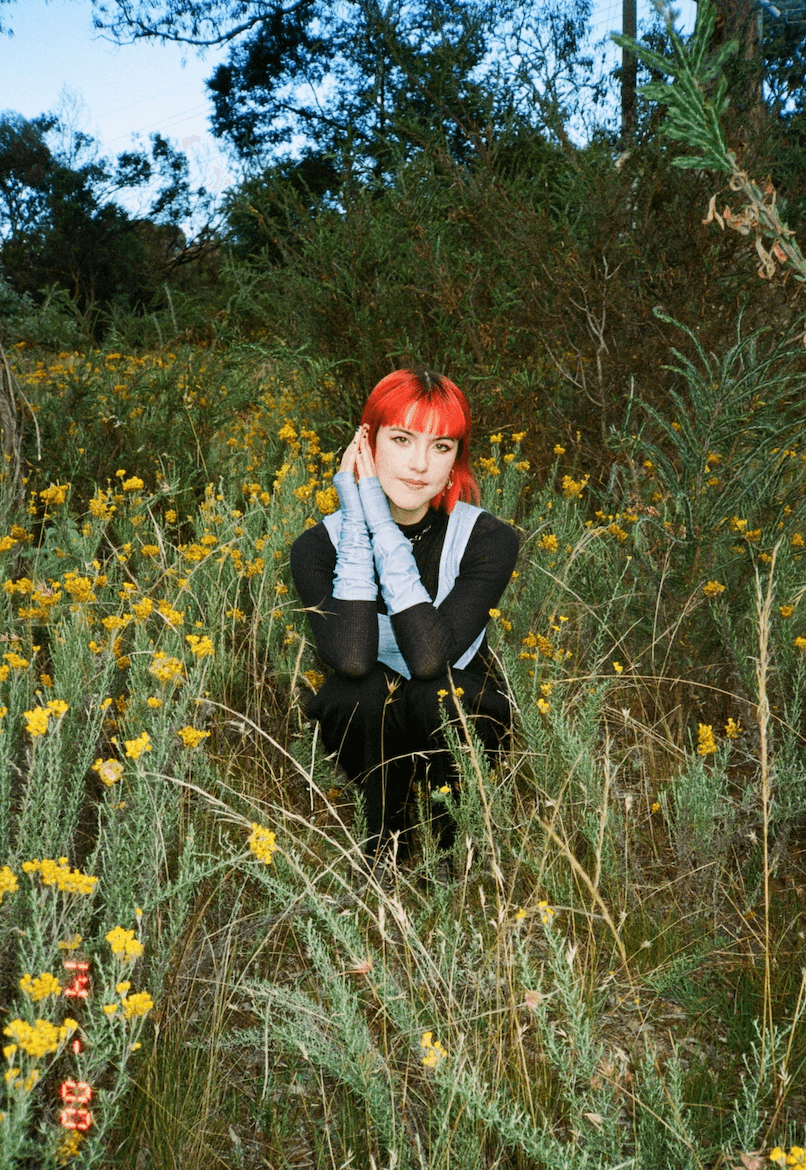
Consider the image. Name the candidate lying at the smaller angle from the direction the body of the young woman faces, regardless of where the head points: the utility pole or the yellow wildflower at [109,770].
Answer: the yellow wildflower

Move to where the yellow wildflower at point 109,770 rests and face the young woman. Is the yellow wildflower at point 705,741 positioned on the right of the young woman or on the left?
right

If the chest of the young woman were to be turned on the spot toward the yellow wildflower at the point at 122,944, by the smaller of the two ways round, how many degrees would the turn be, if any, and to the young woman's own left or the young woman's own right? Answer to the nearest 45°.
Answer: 0° — they already face it

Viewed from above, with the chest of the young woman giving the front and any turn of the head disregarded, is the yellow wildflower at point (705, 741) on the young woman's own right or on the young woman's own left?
on the young woman's own left

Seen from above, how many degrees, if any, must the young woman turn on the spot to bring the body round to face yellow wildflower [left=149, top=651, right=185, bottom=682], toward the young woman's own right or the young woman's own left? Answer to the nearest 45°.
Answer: approximately 45° to the young woman's own right

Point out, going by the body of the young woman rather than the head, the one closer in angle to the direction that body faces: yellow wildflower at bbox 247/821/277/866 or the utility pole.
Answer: the yellow wildflower

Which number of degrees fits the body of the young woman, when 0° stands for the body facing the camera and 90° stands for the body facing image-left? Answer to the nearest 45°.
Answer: approximately 0°
